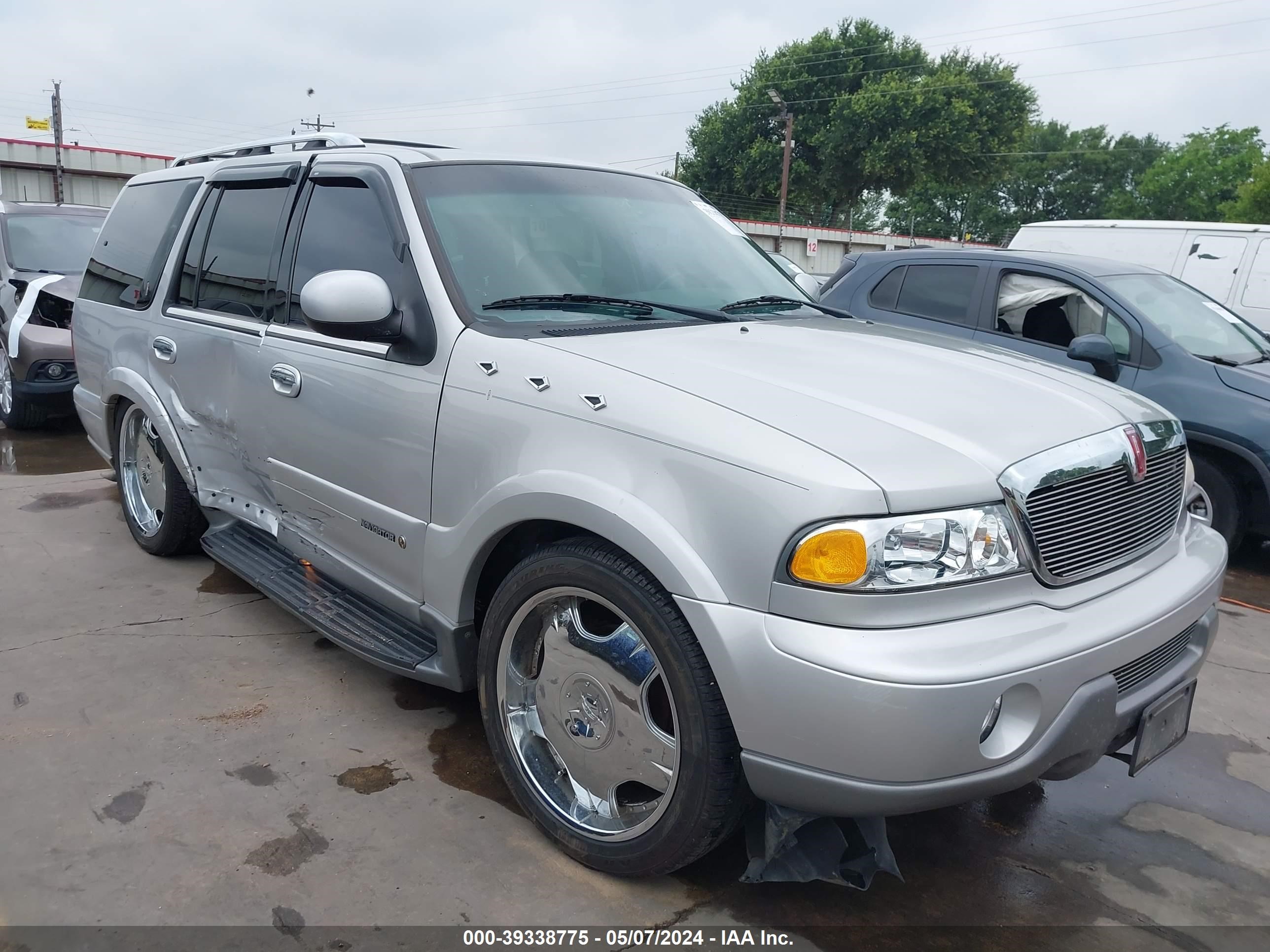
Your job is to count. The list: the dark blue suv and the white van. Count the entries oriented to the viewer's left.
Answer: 0

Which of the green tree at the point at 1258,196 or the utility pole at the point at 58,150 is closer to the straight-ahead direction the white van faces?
the green tree

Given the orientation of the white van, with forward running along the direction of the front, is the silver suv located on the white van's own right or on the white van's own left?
on the white van's own right

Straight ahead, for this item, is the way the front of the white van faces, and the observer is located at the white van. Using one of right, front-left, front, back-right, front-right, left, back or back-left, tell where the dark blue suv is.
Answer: right

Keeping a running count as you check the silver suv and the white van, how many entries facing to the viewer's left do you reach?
0

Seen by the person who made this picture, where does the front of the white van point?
facing to the right of the viewer

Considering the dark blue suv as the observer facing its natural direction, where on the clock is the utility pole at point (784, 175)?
The utility pole is roughly at 7 o'clock from the dark blue suv.

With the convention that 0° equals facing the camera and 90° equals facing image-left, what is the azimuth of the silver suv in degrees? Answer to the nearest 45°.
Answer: approximately 315°

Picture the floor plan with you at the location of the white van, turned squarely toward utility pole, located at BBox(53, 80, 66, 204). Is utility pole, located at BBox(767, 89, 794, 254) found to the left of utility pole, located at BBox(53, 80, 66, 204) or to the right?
right

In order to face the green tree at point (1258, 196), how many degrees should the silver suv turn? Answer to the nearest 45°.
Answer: approximately 90° to its left

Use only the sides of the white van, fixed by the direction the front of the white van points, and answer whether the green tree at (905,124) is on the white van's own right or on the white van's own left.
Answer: on the white van's own left
